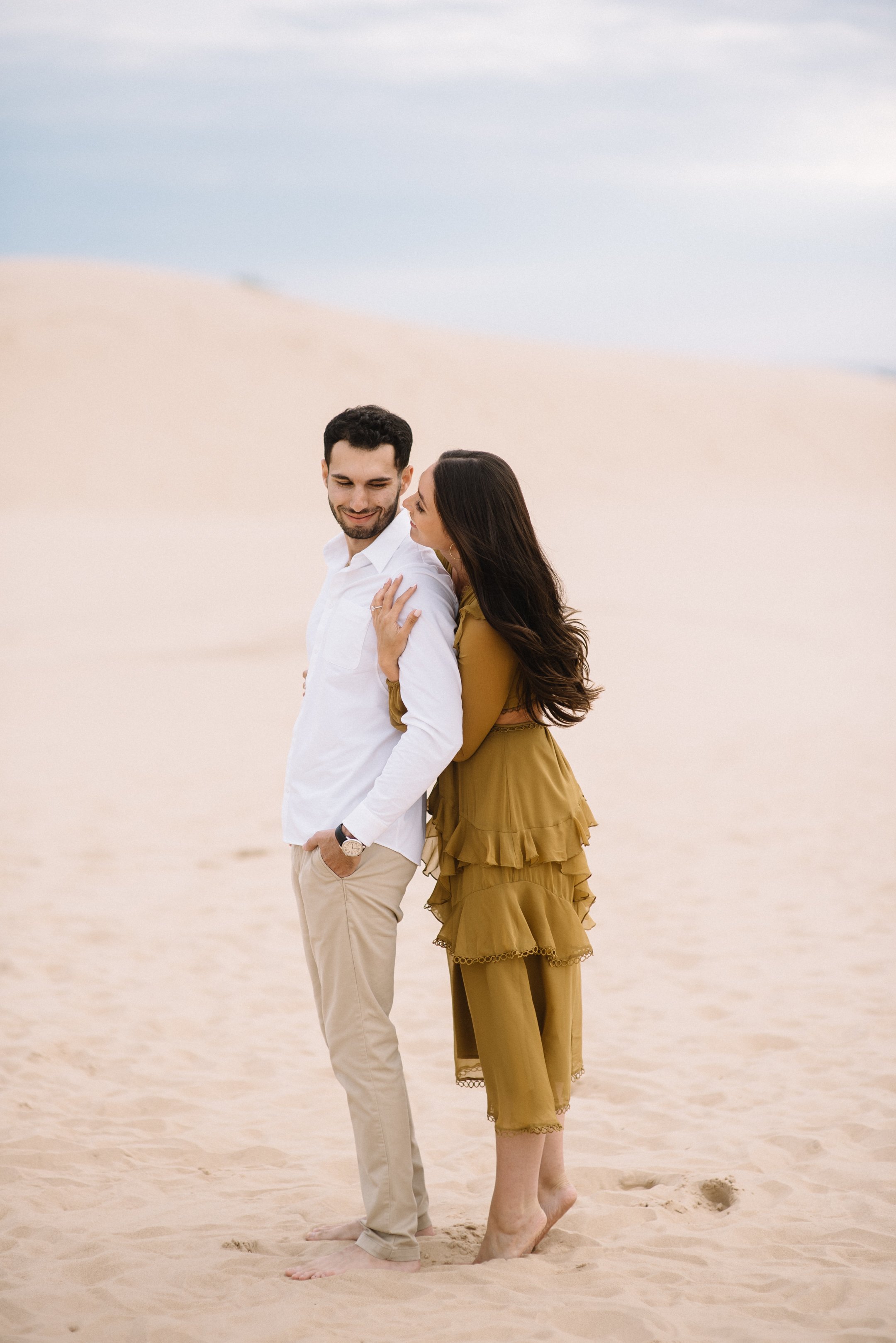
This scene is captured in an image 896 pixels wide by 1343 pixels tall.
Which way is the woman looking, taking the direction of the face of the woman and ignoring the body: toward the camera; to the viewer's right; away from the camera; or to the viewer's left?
to the viewer's left

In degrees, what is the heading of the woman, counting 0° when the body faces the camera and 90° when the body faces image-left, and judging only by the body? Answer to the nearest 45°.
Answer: approximately 90°
